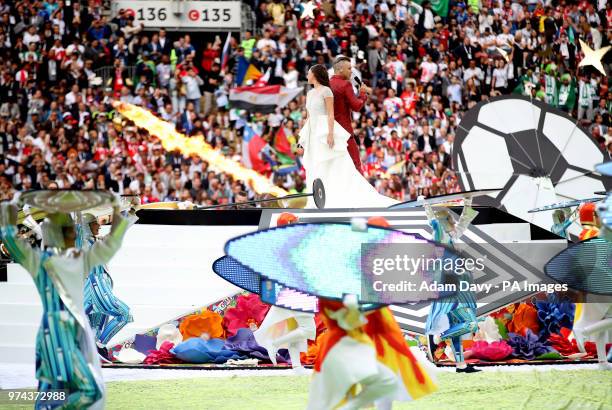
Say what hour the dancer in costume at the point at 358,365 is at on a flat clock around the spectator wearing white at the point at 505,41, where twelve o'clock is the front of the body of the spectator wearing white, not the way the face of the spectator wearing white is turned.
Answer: The dancer in costume is roughly at 12 o'clock from the spectator wearing white.

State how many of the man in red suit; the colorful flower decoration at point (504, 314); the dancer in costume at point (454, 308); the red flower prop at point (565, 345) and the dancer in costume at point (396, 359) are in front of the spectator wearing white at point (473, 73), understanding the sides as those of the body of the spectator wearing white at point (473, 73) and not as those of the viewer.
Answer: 5

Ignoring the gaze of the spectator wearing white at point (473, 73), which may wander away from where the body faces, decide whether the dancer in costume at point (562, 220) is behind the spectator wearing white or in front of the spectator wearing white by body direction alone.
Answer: in front

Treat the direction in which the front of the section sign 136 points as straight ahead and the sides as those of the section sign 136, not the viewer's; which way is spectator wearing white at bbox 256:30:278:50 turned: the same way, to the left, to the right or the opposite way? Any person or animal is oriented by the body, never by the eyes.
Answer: the same way

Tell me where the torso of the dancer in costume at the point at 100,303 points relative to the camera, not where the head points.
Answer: to the viewer's right

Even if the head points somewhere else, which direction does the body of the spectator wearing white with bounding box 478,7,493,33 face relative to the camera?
toward the camera

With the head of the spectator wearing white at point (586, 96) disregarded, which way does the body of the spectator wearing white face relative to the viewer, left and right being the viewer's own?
facing the viewer

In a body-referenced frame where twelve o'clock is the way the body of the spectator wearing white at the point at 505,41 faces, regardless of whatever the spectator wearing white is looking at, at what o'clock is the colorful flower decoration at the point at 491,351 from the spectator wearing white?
The colorful flower decoration is roughly at 12 o'clock from the spectator wearing white.

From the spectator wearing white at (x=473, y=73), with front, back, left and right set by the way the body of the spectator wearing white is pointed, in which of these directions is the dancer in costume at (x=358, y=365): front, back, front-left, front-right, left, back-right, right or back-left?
front

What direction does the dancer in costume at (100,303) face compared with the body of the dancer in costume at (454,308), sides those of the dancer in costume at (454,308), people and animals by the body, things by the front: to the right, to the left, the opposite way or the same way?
the same way

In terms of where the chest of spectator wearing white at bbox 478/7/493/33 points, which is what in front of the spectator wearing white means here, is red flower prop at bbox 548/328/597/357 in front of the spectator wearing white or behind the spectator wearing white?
in front

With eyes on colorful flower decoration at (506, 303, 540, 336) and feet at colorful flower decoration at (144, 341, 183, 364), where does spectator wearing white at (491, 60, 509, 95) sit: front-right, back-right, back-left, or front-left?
front-left
